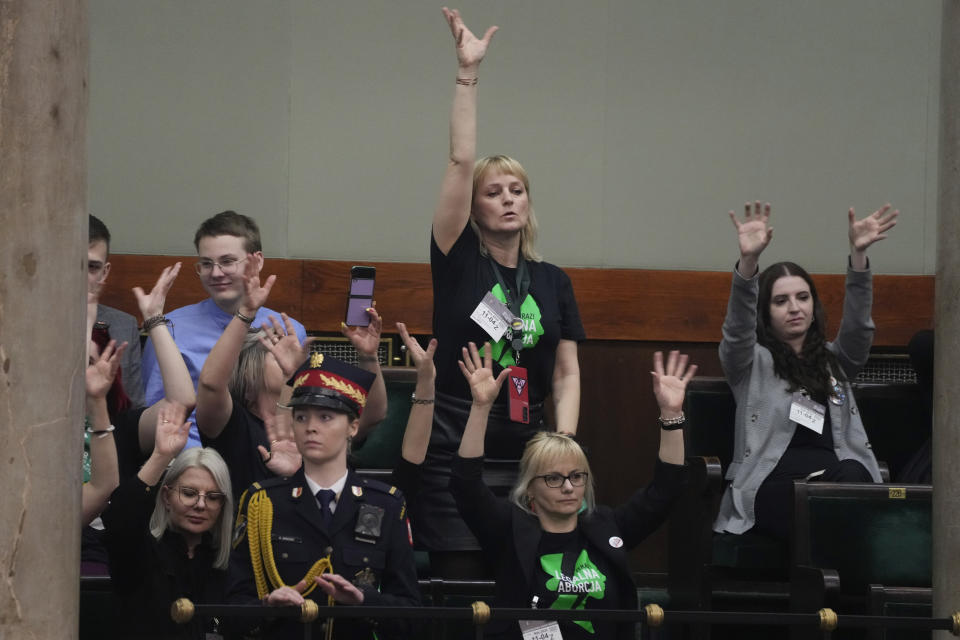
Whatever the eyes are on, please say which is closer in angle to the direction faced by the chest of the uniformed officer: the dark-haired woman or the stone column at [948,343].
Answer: the stone column

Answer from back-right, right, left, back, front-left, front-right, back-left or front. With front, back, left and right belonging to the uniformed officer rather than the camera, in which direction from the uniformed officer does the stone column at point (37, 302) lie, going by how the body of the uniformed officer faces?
front-right

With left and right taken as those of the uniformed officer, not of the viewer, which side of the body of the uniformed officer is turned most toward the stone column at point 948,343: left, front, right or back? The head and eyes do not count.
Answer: left

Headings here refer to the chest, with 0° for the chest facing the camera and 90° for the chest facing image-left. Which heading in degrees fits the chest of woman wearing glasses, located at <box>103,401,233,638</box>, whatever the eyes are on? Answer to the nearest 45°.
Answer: approximately 315°

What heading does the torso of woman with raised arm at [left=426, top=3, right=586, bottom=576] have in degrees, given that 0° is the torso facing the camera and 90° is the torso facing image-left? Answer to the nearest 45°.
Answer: approximately 315°

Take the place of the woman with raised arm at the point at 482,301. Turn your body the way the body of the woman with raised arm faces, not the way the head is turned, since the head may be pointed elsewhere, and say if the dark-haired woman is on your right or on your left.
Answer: on your left

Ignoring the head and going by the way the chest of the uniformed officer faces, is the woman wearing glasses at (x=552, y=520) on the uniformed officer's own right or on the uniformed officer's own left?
on the uniformed officer's own left

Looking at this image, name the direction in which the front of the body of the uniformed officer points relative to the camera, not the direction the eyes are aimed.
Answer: toward the camera

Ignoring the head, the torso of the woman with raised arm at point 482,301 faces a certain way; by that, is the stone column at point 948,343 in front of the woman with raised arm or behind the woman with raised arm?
in front

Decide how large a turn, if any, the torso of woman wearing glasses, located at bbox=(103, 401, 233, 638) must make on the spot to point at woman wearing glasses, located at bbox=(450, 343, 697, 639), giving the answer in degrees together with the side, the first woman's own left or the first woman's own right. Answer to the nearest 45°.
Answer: approximately 45° to the first woman's own left

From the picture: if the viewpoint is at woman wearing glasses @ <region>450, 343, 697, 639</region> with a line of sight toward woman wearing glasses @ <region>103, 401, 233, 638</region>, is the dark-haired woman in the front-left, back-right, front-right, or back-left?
back-right

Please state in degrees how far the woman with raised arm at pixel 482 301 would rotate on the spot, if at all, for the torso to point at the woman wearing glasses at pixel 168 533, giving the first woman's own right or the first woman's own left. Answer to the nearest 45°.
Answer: approximately 90° to the first woman's own right

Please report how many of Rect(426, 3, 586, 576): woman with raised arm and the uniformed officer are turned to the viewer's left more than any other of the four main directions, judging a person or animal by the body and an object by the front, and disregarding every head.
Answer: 0
